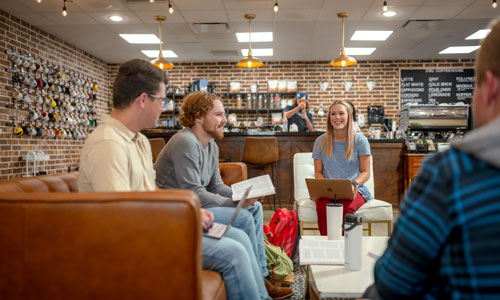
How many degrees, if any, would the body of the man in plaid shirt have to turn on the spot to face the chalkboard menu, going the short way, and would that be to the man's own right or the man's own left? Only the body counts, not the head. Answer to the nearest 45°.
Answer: approximately 45° to the man's own right

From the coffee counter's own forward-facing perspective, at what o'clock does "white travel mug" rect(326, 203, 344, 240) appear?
The white travel mug is roughly at 12 o'clock from the coffee counter.

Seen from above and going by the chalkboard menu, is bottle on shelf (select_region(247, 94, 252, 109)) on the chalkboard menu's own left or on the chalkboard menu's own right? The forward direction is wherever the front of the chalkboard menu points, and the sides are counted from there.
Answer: on the chalkboard menu's own right

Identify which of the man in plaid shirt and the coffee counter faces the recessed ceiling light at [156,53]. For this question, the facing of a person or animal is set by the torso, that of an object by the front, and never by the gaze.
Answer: the man in plaid shirt

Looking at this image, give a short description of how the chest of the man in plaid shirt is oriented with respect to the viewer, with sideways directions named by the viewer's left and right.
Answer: facing away from the viewer and to the left of the viewer

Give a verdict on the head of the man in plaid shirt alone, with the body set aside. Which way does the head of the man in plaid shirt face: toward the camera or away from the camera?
away from the camera

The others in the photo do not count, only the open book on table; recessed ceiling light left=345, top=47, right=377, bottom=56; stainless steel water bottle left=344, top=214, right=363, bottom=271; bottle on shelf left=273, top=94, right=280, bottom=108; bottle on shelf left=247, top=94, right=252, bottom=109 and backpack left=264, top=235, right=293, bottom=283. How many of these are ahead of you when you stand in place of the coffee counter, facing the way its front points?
3

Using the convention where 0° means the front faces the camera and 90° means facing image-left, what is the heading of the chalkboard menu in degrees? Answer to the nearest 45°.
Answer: approximately 0°

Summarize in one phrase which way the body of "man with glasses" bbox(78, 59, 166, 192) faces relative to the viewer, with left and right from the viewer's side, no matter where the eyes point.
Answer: facing to the right of the viewer

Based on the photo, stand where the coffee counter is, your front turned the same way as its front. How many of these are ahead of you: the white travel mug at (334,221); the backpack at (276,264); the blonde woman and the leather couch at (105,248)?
4

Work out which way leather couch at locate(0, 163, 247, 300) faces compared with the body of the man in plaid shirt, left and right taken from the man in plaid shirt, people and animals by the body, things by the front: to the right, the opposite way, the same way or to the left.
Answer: to the right
